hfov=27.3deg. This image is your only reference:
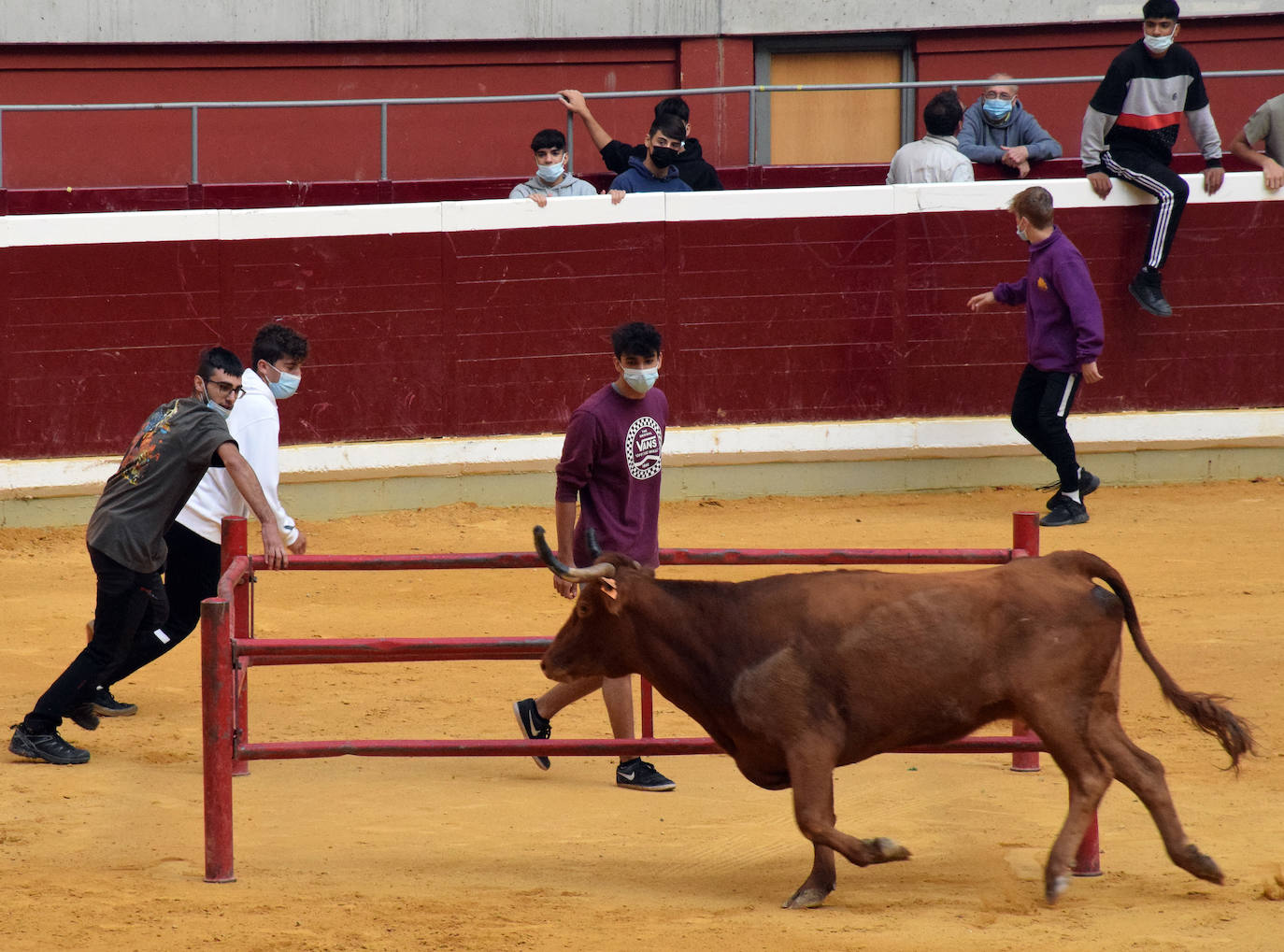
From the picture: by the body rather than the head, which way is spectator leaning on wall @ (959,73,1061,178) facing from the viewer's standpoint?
toward the camera

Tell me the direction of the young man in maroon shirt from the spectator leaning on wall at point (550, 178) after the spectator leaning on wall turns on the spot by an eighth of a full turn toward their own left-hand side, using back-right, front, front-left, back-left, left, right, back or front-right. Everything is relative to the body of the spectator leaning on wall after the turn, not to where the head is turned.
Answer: front-right

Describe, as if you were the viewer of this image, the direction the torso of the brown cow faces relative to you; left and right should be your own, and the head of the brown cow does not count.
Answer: facing to the left of the viewer

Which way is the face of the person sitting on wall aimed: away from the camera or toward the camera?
toward the camera

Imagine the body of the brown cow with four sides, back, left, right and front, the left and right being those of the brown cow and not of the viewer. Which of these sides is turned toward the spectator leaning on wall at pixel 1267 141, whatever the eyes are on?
right

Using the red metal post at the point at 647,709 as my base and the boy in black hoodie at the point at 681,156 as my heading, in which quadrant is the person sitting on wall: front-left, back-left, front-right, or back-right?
front-right

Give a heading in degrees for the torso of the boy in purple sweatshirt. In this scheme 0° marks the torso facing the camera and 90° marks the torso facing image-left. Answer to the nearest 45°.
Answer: approximately 45°

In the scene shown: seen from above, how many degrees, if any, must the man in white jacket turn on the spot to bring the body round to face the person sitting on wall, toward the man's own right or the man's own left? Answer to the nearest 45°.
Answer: approximately 45° to the man's own left

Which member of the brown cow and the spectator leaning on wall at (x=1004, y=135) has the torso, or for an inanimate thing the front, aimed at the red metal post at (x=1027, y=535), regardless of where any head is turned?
the spectator leaning on wall

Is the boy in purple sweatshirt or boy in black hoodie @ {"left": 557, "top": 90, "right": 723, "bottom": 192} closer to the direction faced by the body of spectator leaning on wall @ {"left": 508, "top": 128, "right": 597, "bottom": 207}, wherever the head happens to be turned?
the boy in purple sweatshirt

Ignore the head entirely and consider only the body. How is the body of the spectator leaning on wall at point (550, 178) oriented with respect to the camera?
toward the camera

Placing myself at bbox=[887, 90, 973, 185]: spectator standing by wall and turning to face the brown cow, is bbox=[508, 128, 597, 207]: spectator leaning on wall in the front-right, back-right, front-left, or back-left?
front-right

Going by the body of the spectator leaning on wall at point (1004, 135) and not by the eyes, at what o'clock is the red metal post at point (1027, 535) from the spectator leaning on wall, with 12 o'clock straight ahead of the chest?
The red metal post is roughly at 12 o'clock from the spectator leaning on wall.

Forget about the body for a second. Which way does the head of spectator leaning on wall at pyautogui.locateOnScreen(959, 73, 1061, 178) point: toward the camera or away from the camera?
toward the camera

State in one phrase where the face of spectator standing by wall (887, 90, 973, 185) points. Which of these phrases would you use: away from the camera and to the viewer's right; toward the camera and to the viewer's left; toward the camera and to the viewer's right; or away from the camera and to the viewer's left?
away from the camera and to the viewer's right

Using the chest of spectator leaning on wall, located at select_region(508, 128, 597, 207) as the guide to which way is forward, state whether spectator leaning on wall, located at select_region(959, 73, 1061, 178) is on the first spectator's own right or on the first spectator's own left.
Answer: on the first spectator's own left
